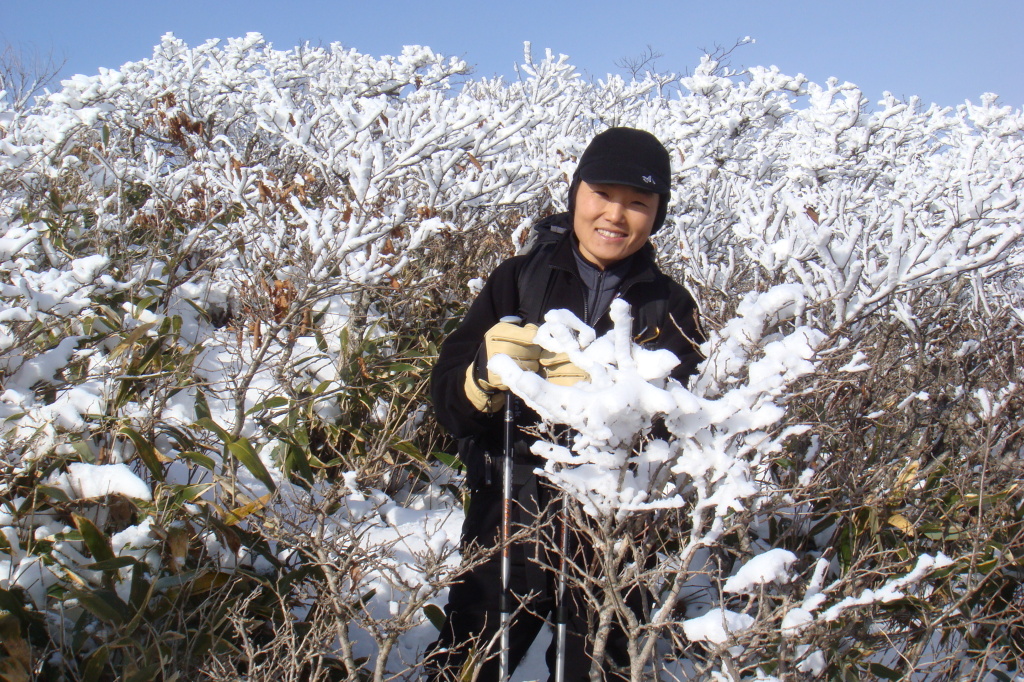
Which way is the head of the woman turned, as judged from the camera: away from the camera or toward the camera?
toward the camera

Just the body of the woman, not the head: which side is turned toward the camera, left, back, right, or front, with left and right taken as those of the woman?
front

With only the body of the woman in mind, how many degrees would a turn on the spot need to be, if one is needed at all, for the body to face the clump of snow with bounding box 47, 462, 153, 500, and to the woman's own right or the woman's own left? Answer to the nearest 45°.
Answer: approximately 90° to the woman's own right
